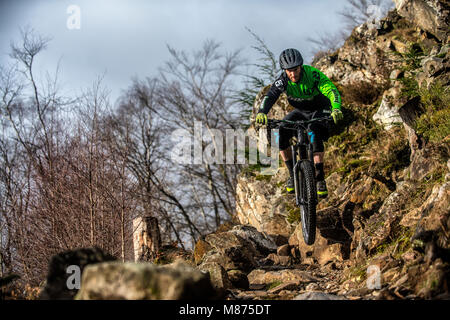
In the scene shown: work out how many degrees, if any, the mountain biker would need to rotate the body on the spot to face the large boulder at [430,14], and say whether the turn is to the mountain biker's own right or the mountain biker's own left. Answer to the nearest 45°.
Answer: approximately 135° to the mountain biker's own left

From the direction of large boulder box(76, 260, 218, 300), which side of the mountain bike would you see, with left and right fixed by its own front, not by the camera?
front

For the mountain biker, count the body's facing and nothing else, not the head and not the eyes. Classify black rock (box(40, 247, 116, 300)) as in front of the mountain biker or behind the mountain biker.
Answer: in front

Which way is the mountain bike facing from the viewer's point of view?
toward the camera

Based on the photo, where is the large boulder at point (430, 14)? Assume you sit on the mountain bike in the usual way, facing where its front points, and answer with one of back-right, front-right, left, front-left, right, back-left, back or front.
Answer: back-left

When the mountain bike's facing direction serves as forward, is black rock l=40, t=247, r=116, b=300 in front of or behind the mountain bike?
in front

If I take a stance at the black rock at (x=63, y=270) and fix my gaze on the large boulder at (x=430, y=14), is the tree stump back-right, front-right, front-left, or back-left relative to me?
front-left

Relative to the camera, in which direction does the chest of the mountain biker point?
toward the camera
